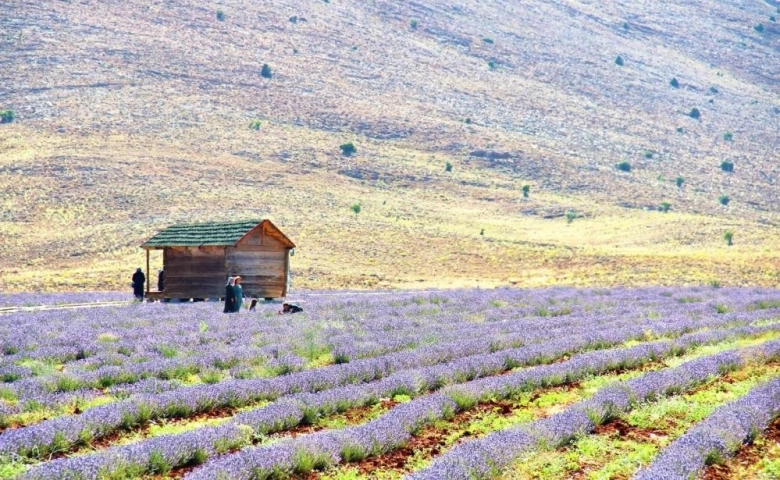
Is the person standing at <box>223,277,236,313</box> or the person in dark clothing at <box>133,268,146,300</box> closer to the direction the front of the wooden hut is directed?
the person in dark clothing

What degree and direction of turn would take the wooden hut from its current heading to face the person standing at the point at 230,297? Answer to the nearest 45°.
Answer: approximately 135° to its left

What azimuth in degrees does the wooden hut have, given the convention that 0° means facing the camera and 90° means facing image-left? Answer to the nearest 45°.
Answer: approximately 135°

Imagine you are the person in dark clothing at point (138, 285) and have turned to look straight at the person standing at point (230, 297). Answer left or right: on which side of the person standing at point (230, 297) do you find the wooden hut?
left

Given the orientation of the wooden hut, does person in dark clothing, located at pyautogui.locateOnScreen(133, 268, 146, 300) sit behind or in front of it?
in front
